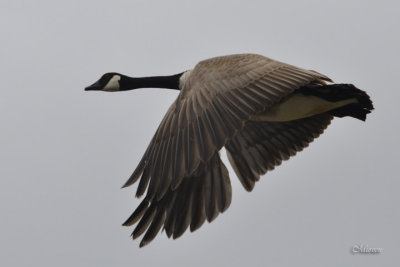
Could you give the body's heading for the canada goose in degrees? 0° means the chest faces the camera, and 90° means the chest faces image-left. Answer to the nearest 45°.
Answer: approximately 90°
